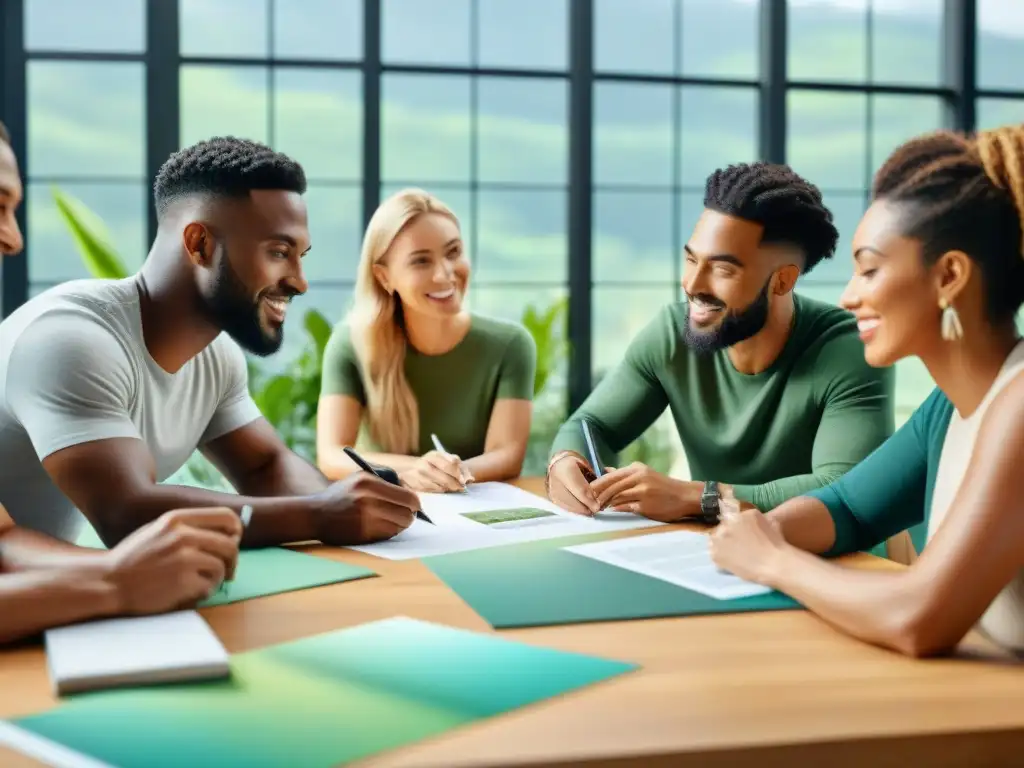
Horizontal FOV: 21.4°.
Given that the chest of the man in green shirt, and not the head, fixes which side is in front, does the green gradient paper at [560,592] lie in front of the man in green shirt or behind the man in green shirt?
in front

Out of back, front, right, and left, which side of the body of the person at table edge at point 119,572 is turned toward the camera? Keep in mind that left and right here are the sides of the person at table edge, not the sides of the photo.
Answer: right

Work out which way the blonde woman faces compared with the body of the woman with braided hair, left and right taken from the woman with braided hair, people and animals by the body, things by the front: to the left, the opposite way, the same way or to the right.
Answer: to the left

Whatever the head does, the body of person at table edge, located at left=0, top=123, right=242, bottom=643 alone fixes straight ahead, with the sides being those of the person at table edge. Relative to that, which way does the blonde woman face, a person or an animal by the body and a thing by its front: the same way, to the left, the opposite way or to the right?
to the right

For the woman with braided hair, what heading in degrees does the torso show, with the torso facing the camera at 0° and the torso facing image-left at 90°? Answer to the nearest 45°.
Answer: approximately 90°

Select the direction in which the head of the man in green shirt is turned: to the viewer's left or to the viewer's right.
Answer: to the viewer's left

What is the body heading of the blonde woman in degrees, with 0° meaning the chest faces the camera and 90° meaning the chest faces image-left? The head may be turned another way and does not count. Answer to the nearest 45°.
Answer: approximately 0°

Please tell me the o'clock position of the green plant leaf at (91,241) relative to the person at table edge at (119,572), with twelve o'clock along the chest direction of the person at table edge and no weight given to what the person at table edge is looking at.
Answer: The green plant leaf is roughly at 9 o'clock from the person at table edge.
